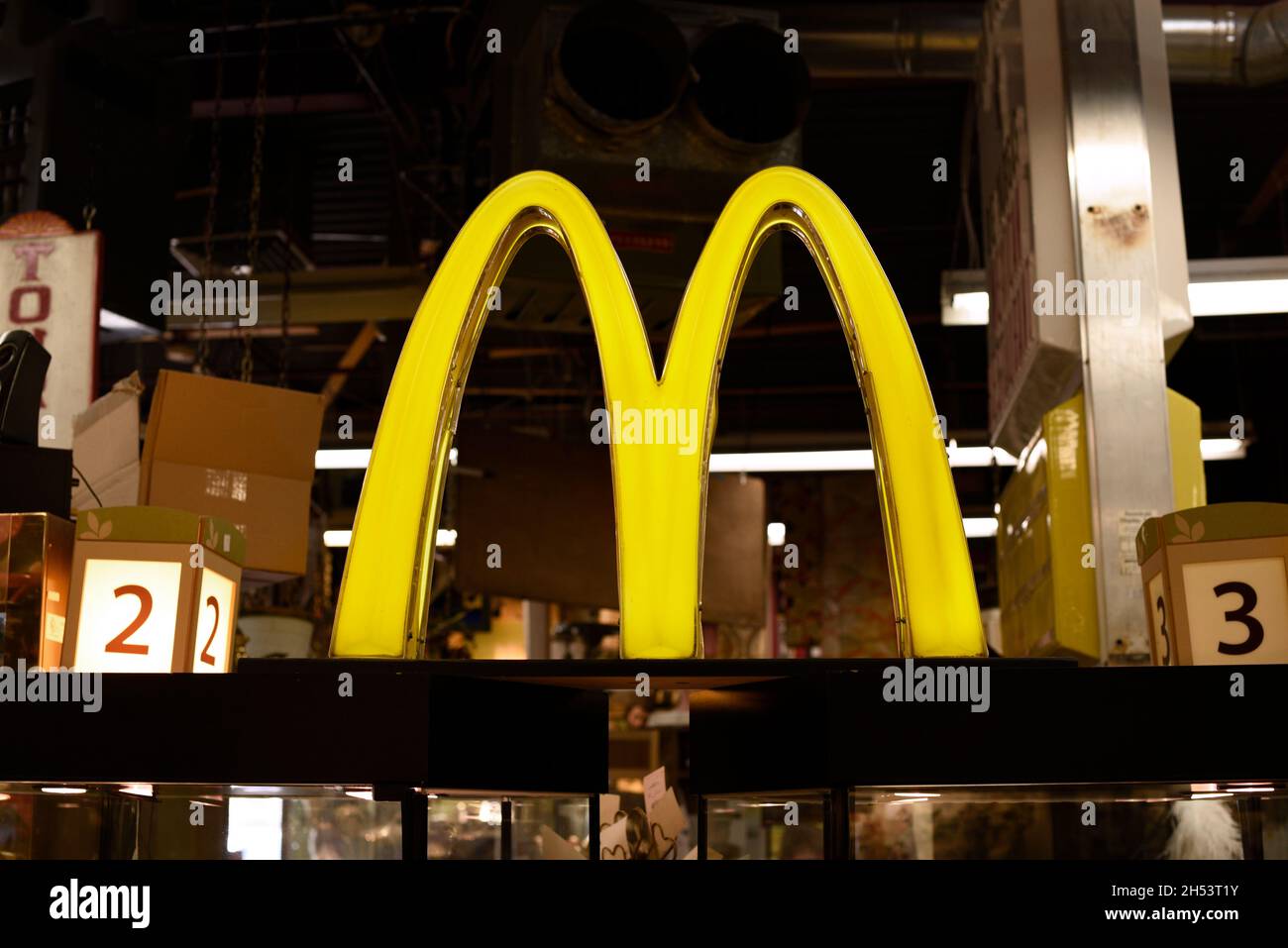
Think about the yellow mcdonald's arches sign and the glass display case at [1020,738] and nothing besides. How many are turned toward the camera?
2

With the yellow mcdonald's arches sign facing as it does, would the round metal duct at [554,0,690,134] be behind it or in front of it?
behind

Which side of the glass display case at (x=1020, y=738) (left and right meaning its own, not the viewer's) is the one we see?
front

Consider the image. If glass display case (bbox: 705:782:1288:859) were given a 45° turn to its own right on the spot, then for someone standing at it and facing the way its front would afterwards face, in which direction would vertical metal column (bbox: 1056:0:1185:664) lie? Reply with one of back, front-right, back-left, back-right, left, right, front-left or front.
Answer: back-right

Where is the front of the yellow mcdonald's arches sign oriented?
toward the camera

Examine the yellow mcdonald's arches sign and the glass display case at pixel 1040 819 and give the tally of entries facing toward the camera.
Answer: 2

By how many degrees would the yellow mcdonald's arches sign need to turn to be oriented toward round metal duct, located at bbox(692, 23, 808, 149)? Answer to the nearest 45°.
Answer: approximately 180°

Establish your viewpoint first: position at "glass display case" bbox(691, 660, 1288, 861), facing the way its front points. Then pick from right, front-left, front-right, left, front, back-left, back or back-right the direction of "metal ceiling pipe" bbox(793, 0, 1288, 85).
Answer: back
